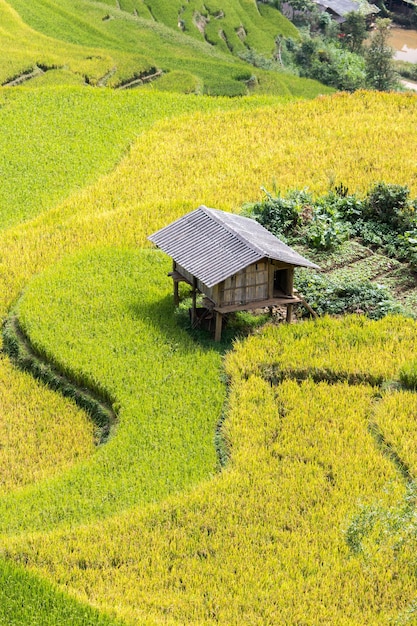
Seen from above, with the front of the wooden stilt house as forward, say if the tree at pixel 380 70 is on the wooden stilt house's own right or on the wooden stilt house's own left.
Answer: on the wooden stilt house's own left

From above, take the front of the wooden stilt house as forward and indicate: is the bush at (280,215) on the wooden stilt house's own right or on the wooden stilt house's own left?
on the wooden stilt house's own left

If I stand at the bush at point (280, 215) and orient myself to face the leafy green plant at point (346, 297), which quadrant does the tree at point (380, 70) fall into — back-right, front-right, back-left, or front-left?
back-left

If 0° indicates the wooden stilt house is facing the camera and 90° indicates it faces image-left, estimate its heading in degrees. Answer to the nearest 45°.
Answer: approximately 315°

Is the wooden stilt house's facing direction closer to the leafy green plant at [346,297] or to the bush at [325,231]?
the leafy green plant

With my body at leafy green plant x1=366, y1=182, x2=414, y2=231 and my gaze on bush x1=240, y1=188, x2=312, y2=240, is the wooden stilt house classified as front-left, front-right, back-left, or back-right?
front-left

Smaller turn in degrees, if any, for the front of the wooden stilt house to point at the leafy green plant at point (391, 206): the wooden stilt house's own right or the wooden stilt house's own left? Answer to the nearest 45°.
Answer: approximately 90° to the wooden stilt house's own left

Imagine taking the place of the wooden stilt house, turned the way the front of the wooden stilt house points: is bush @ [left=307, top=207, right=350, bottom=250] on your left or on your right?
on your left

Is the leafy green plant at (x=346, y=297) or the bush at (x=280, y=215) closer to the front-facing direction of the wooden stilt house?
the leafy green plant
